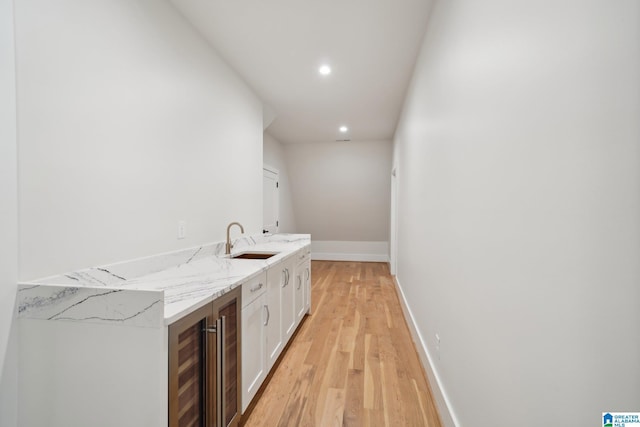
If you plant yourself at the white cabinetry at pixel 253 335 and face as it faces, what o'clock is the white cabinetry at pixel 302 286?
the white cabinetry at pixel 302 286 is roughly at 10 o'clock from the white cabinetry at pixel 253 335.

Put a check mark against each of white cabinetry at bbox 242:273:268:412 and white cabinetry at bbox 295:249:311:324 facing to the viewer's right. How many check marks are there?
2

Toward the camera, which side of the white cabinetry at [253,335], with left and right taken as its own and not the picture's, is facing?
right

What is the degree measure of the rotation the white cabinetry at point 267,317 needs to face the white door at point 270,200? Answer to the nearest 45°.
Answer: approximately 90° to its left

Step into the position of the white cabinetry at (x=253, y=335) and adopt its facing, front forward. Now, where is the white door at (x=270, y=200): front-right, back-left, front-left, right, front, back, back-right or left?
left

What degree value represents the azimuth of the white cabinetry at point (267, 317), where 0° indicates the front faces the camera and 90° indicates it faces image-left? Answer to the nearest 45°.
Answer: approximately 270°

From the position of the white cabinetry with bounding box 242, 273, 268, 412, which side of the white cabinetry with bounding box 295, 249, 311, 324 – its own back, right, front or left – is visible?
right

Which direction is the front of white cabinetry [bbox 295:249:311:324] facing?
to the viewer's right
